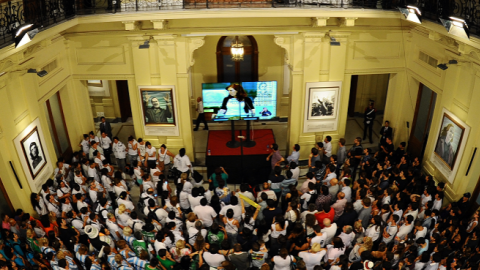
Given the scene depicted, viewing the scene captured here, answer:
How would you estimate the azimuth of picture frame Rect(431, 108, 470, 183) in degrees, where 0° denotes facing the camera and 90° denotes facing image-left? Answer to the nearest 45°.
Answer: approximately 45°

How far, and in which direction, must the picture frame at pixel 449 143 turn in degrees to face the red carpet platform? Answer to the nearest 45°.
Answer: approximately 45° to its right

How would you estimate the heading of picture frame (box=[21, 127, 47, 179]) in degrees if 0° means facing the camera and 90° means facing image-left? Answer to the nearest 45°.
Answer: approximately 315°

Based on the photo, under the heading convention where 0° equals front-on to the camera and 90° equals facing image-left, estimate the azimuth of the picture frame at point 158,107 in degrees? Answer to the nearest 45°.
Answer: approximately 0°

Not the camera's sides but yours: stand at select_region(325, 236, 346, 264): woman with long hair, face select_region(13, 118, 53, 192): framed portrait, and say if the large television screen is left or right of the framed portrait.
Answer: right

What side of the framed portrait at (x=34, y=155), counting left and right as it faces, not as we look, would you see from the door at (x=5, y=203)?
right

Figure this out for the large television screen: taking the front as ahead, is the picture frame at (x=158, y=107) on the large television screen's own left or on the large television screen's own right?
on the large television screen's own right

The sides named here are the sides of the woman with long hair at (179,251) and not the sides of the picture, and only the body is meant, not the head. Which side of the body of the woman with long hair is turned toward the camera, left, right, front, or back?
back

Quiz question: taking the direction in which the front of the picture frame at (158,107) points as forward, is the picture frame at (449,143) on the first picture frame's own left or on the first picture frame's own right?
on the first picture frame's own left

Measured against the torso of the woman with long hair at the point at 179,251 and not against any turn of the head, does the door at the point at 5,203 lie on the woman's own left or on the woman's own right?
on the woman's own left
